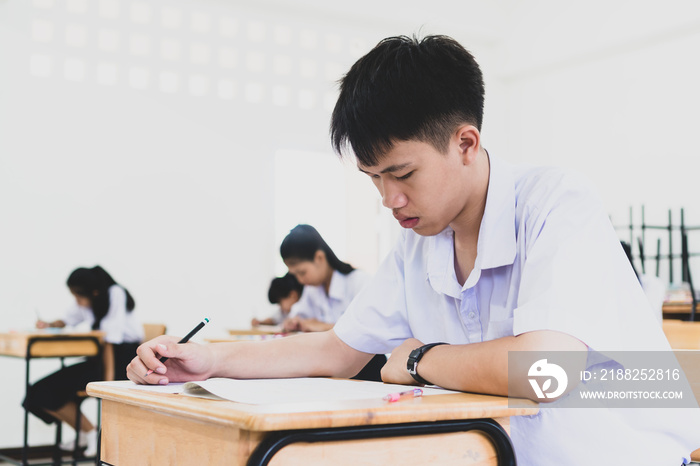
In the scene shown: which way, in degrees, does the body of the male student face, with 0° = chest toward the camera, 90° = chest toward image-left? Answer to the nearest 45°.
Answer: approximately 45°

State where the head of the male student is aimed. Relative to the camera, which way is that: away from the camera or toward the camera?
toward the camera

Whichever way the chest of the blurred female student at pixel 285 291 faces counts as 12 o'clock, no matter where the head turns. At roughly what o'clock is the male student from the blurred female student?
The male student is roughly at 9 o'clock from the blurred female student.

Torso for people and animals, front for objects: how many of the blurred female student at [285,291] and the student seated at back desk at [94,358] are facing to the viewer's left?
2

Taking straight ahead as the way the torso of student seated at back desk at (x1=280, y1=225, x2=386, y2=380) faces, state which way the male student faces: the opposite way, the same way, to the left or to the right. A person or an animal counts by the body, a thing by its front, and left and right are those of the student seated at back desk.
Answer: the same way

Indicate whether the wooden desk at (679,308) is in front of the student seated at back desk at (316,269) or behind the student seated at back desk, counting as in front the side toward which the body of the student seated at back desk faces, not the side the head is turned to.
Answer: behind

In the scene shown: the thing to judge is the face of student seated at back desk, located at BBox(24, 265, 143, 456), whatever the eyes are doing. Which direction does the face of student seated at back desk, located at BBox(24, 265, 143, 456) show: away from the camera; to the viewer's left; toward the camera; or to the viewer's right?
to the viewer's left

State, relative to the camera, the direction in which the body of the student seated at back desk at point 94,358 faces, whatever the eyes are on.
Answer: to the viewer's left

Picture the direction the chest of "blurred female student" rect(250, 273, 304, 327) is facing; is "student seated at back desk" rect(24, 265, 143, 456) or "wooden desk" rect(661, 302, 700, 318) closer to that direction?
the student seated at back desk

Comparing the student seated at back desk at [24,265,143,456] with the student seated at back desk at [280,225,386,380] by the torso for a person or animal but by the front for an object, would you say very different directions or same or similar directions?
same or similar directions

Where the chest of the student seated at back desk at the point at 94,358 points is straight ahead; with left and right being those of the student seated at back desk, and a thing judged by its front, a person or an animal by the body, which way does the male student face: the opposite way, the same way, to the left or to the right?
the same way

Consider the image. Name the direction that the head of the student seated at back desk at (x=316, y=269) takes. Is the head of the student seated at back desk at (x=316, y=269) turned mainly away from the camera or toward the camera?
toward the camera

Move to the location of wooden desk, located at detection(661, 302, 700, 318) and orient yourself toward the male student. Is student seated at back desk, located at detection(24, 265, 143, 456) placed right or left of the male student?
right

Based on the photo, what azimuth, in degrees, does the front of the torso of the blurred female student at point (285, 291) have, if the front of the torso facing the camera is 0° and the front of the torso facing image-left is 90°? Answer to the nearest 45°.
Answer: approximately 90°

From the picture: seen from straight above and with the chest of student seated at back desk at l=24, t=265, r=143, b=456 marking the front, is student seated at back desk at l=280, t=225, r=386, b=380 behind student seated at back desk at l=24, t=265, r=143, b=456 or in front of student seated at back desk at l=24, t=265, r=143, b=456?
behind

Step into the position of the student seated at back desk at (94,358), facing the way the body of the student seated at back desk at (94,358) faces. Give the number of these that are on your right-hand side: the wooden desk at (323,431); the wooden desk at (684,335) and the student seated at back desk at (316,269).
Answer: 0

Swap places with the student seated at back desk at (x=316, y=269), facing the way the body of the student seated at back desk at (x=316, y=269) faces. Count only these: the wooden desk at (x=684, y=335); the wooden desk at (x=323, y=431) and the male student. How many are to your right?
0

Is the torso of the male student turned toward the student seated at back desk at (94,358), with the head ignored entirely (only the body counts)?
no

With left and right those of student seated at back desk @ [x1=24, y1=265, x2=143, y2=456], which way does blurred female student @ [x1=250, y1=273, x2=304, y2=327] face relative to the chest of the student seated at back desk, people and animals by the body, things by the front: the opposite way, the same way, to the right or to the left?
the same way
